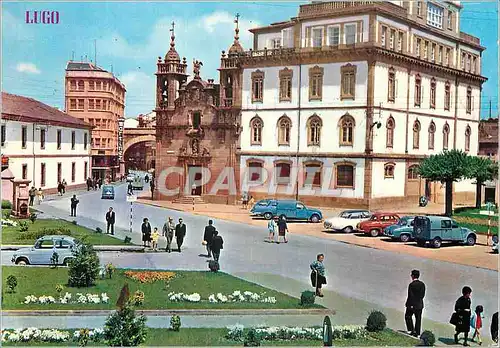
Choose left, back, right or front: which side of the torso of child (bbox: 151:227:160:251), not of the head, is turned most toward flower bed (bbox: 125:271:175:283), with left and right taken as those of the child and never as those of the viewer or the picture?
front

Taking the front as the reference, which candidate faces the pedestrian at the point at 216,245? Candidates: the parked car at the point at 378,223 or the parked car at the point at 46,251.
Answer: the parked car at the point at 378,223

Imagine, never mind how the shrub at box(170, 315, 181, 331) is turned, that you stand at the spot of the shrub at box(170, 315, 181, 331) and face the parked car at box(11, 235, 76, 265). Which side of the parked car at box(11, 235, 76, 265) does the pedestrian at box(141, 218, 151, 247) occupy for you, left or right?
right

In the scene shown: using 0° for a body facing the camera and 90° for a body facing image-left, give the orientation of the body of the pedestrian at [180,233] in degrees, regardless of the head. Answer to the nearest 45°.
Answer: approximately 0°

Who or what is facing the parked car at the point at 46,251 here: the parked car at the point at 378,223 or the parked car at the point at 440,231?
the parked car at the point at 378,223

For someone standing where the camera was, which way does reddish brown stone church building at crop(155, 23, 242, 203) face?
facing the viewer

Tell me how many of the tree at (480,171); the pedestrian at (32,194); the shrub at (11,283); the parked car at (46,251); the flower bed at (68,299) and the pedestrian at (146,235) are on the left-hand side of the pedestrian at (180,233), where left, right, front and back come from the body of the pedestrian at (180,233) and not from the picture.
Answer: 1

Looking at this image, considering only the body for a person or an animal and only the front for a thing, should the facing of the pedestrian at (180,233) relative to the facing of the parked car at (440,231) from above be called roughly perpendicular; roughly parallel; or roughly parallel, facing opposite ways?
roughly perpendicular

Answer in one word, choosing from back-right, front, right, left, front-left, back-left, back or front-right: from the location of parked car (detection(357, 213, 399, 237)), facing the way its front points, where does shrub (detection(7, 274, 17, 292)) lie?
front

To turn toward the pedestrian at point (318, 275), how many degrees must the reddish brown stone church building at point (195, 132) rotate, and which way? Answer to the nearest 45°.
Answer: approximately 45° to its left

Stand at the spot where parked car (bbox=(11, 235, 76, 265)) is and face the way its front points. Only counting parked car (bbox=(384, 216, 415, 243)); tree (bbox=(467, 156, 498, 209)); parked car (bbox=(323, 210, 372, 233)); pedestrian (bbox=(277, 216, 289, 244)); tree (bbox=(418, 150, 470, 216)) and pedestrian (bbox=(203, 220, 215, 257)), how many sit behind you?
6

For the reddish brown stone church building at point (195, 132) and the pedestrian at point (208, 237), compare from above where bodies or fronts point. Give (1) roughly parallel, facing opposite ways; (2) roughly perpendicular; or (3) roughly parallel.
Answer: roughly parallel, facing opposite ways

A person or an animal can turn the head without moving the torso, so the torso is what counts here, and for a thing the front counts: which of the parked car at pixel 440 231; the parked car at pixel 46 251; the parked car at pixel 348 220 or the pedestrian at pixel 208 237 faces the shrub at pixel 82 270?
the parked car at pixel 348 220

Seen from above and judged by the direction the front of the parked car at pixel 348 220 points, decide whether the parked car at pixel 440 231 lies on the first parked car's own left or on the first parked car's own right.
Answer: on the first parked car's own left

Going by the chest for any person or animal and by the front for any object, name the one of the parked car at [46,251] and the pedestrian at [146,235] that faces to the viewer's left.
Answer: the parked car

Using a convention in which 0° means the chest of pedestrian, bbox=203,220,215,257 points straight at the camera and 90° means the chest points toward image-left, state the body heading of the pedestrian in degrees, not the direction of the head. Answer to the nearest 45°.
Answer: approximately 180°

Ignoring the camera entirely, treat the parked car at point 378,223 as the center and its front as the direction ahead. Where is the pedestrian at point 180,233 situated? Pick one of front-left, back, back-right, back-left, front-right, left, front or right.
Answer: front

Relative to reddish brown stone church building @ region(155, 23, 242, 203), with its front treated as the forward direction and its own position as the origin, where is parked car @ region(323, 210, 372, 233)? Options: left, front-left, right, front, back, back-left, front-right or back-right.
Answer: left
